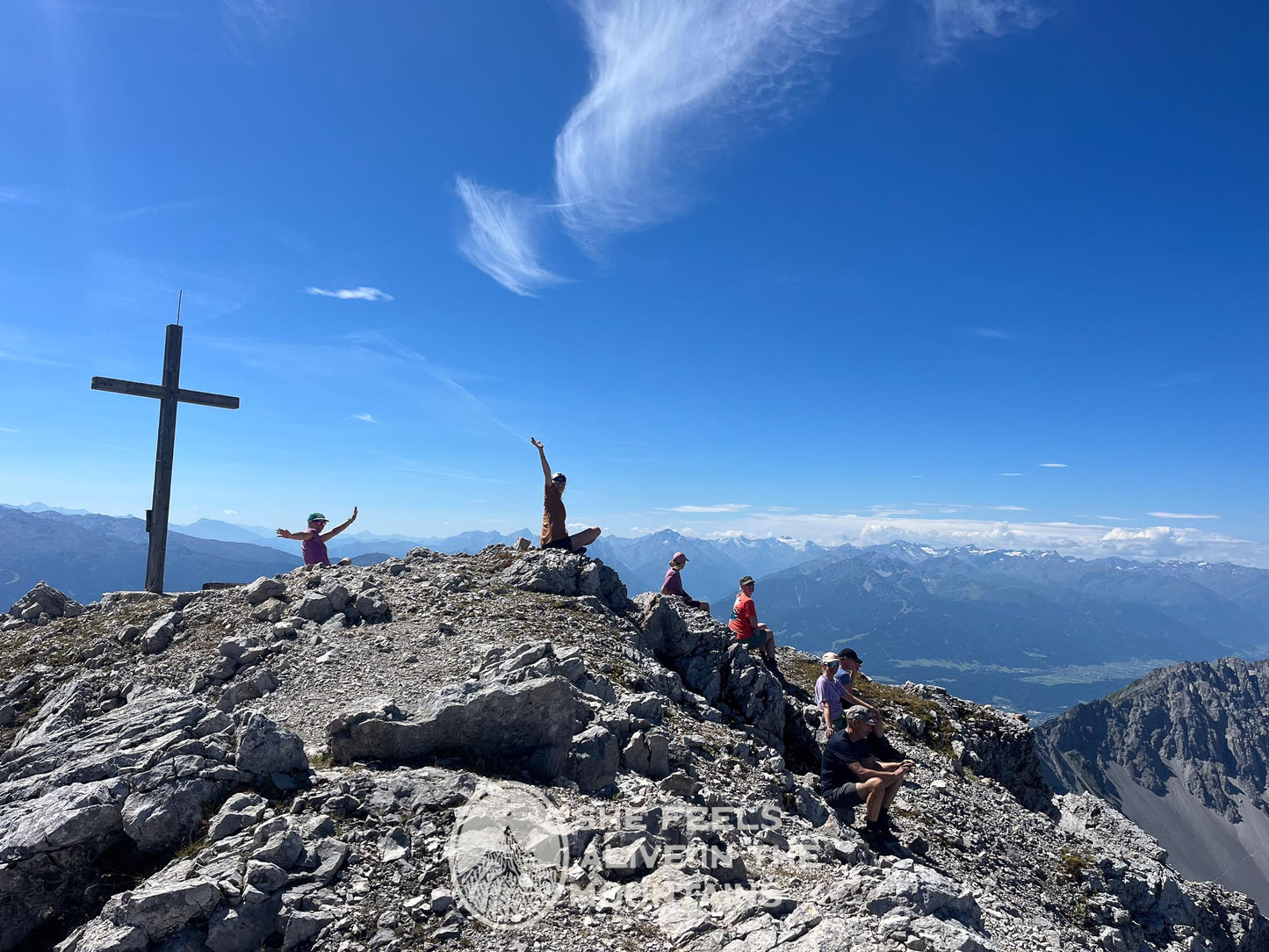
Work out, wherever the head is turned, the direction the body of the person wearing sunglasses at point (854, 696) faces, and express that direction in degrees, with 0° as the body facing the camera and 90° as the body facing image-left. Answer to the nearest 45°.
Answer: approximately 270°

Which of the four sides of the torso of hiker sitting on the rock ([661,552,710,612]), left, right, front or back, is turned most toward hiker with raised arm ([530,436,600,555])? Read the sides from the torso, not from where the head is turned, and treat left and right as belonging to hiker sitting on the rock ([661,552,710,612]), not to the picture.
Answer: back

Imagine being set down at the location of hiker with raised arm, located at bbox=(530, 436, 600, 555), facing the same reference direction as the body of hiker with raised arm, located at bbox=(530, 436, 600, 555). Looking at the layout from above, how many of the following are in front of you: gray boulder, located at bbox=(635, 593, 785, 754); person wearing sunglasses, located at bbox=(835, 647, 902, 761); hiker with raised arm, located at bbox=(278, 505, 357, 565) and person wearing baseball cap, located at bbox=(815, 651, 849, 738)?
3

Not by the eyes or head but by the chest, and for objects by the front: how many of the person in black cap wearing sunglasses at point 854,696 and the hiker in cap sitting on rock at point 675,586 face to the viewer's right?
2

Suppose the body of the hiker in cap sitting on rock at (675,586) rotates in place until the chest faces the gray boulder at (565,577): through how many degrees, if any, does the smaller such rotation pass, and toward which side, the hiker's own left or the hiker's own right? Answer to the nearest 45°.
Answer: approximately 135° to the hiker's own right

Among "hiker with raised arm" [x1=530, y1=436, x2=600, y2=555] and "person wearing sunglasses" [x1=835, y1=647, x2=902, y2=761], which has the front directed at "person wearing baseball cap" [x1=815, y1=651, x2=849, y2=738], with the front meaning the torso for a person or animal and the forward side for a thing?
the hiker with raised arm

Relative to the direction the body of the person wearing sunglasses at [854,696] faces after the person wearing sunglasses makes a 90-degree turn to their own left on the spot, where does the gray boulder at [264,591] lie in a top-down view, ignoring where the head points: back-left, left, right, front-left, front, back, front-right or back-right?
left

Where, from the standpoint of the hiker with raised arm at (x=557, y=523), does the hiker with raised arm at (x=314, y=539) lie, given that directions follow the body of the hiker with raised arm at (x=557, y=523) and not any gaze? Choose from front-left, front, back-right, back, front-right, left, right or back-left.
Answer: back-right

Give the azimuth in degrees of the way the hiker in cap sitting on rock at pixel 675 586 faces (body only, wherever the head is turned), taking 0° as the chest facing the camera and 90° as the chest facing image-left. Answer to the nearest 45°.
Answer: approximately 270°
